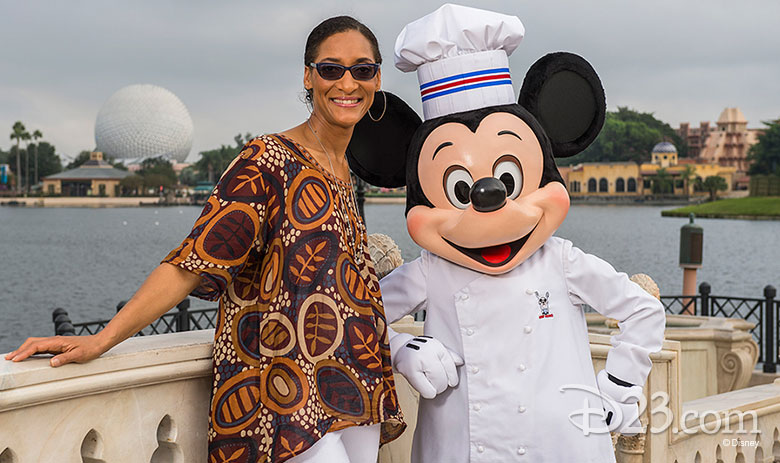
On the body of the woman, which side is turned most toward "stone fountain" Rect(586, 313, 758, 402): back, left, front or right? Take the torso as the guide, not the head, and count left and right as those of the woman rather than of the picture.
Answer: left

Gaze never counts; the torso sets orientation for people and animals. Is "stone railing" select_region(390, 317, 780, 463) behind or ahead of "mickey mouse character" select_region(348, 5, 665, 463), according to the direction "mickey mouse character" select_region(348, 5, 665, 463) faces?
behind

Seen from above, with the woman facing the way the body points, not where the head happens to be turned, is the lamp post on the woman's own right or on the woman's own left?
on the woman's own left

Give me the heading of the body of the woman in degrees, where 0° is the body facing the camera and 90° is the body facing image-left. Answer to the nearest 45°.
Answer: approximately 315°

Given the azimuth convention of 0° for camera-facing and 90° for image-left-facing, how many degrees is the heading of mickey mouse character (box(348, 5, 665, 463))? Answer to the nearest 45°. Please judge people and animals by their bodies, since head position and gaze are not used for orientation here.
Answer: approximately 0°

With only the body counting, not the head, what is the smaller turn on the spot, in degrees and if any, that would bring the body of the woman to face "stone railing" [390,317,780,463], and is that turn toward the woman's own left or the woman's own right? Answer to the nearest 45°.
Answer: approximately 90° to the woman's own left
